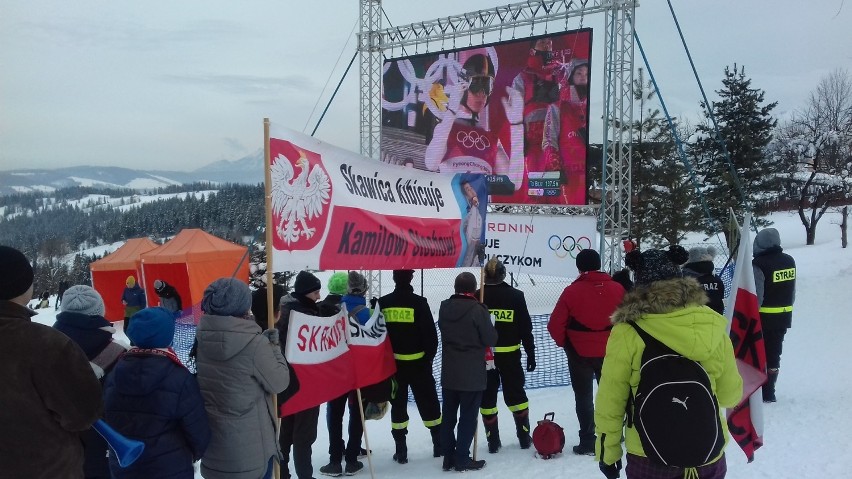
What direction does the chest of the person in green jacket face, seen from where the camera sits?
away from the camera

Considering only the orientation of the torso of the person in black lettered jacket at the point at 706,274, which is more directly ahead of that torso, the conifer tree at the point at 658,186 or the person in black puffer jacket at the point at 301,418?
the conifer tree

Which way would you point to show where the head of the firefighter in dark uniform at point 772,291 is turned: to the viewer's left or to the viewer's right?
to the viewer's left

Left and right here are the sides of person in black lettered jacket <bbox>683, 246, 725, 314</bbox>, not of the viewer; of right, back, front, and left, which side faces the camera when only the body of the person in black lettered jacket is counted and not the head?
back

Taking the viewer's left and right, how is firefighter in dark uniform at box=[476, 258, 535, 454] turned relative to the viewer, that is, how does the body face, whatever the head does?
facing away from the viewer

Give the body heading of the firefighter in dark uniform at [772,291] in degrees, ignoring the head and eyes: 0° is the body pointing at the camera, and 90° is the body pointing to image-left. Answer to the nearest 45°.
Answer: approximately 135°

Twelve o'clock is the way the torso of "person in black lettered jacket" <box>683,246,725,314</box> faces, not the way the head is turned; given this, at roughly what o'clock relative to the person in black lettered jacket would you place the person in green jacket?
The person in green jacket is roughly at 6 o'clock from the person in black lettered jacket.

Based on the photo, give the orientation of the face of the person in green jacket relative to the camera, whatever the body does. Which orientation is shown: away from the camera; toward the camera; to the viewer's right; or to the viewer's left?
away from the camera

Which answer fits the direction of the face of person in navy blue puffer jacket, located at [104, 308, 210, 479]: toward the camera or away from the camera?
away from the camera

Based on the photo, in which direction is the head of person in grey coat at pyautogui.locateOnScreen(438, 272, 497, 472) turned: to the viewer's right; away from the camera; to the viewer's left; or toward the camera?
away from the camera
